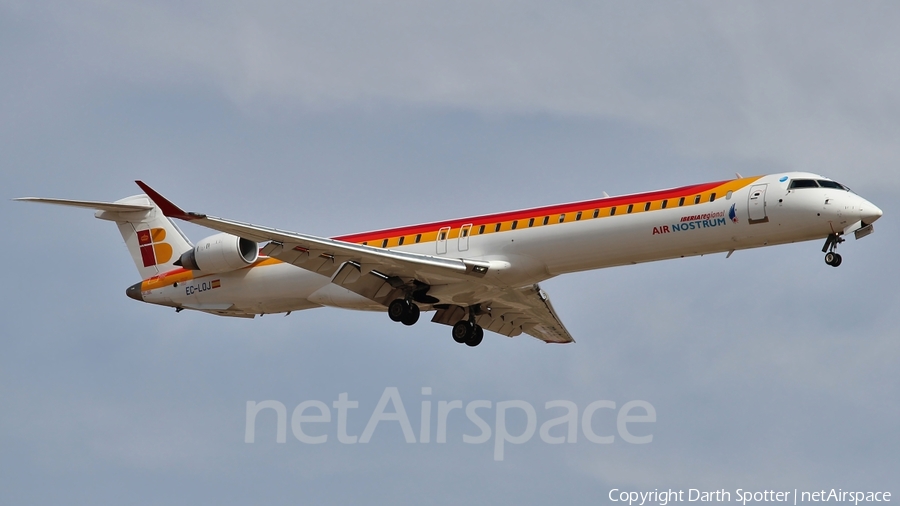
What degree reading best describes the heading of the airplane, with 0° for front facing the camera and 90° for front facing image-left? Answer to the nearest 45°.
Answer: approximately 315°
